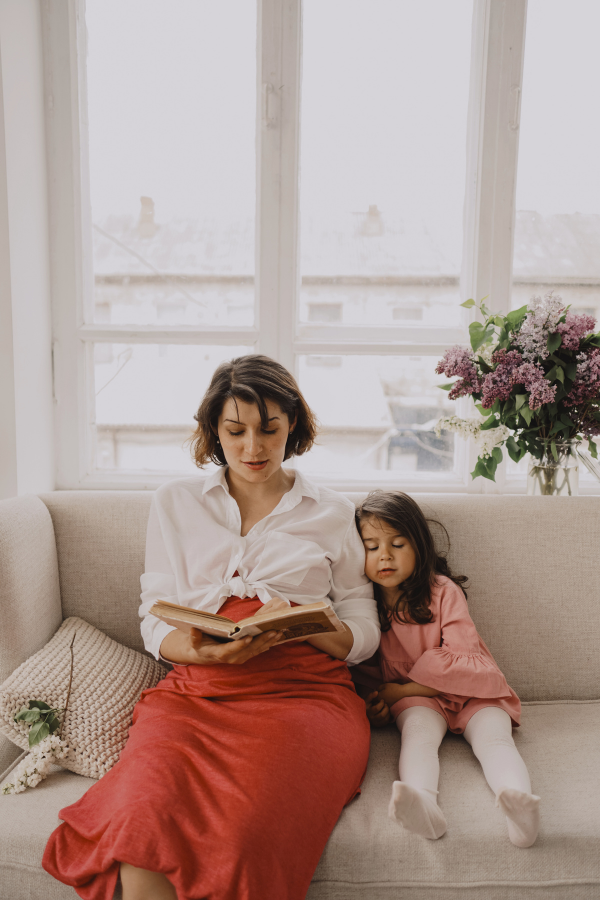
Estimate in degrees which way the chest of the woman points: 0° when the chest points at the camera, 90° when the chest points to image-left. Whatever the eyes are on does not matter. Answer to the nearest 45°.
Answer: approximately 0°

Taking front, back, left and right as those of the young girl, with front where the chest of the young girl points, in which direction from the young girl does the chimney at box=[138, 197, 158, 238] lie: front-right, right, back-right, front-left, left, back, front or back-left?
back-right

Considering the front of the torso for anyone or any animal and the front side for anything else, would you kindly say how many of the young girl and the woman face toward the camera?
2

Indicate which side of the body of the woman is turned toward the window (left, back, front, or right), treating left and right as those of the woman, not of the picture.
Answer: back

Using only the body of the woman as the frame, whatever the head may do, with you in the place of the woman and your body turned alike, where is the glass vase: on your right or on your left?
on your left

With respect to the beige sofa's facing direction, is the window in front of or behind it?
behind

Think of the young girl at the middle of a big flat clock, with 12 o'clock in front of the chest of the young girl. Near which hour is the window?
The window is roughly at 5 o'clock from the young girl.
